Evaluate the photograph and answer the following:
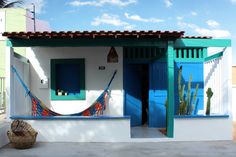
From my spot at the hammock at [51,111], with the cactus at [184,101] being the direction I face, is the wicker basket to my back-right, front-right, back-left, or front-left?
back-right

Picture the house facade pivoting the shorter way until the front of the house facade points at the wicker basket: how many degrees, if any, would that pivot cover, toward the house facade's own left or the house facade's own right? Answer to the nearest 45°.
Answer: approximately 45° to the house facade's own right

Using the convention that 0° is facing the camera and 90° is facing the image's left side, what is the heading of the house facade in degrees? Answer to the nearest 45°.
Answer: approximately 0°
